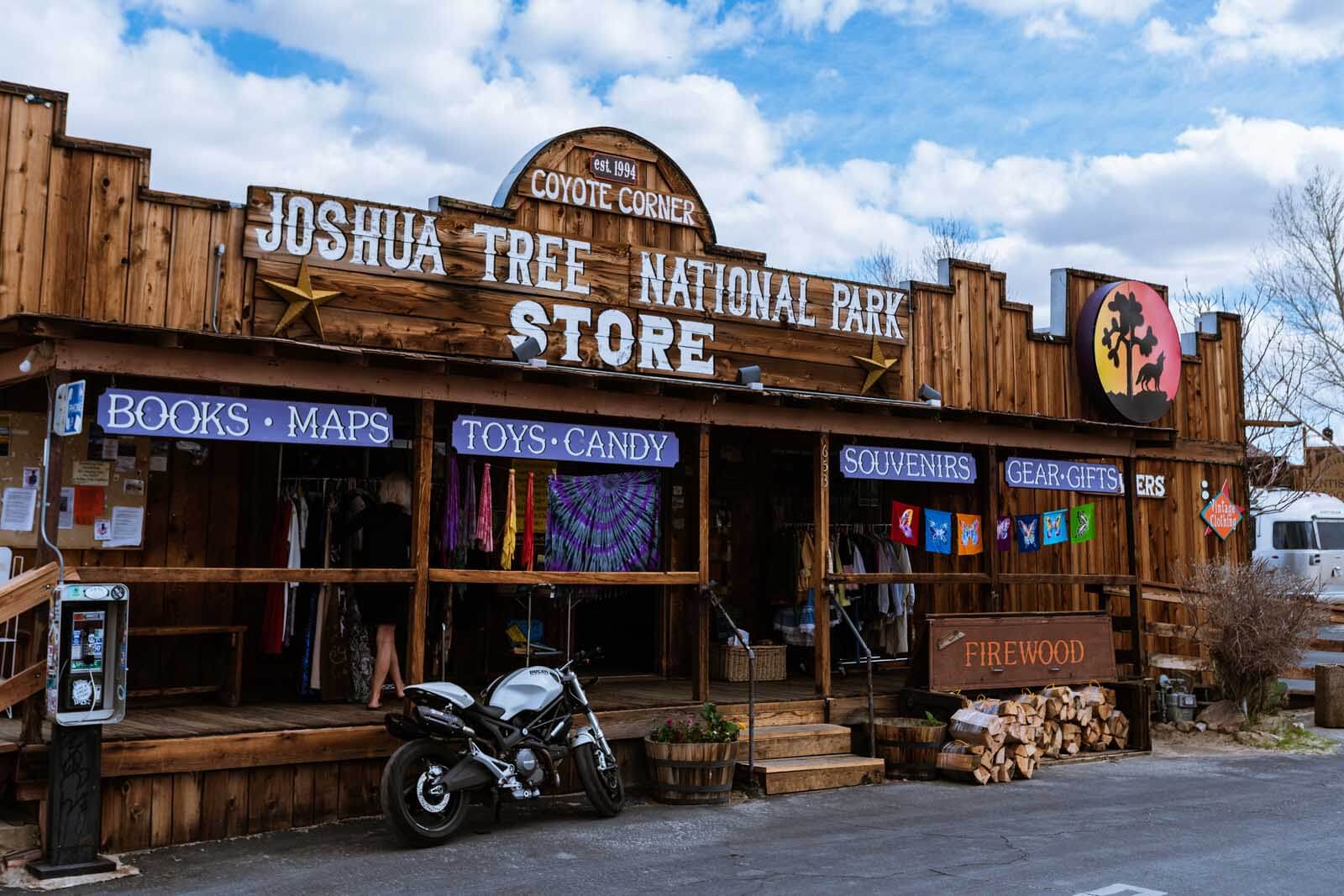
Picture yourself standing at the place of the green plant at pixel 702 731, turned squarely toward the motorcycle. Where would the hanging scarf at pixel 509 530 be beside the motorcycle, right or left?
right

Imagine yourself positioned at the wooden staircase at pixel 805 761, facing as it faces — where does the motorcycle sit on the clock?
The motorcycle is roughly at 3 o'clock from the wooden staircase.

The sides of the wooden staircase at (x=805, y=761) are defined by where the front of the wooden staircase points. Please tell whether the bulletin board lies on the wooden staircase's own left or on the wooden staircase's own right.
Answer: on the wooden staircase's own right

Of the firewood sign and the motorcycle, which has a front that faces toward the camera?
the firewood sign

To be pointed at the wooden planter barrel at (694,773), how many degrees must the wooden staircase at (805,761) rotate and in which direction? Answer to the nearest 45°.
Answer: approximately 90° to its right

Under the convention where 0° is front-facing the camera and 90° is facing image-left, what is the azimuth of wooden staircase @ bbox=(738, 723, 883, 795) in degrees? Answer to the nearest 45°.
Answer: approximately 315°

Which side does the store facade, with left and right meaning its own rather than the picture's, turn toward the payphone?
right

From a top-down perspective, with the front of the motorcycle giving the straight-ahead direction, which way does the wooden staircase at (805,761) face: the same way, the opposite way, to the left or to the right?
to the right

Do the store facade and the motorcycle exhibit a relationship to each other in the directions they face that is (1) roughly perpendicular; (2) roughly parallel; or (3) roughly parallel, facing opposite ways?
roughly perpendicular

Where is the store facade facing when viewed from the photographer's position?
facing the viewer and to the right of the viewer

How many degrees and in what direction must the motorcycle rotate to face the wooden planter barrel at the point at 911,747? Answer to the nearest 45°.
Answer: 0° — it already faces it

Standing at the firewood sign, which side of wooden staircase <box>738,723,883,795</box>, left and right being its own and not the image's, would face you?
left

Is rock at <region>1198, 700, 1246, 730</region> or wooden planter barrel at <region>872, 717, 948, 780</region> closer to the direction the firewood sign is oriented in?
the wooden planter barrel

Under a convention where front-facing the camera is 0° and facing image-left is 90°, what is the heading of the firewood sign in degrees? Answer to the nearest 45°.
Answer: approximately 0°

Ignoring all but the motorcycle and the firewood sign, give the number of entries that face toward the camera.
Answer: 1

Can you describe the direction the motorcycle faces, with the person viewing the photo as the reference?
facing away from the viewer and to the right of the viewer

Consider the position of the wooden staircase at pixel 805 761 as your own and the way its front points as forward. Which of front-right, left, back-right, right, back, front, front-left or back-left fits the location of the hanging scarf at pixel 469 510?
back-right

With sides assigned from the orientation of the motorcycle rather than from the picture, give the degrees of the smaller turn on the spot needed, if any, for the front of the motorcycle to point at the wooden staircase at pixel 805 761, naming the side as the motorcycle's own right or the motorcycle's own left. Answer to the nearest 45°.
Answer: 0° — it already faces it

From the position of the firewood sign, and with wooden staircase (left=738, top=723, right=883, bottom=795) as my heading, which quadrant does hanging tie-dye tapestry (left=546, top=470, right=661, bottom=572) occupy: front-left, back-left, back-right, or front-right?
front-right
